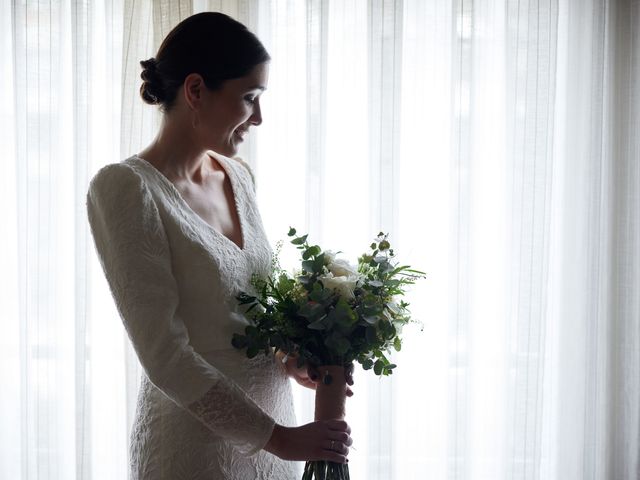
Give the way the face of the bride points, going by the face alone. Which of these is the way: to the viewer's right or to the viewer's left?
to the viewer's right

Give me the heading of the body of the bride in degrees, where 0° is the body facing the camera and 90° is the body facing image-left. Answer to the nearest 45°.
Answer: approximately 315°
